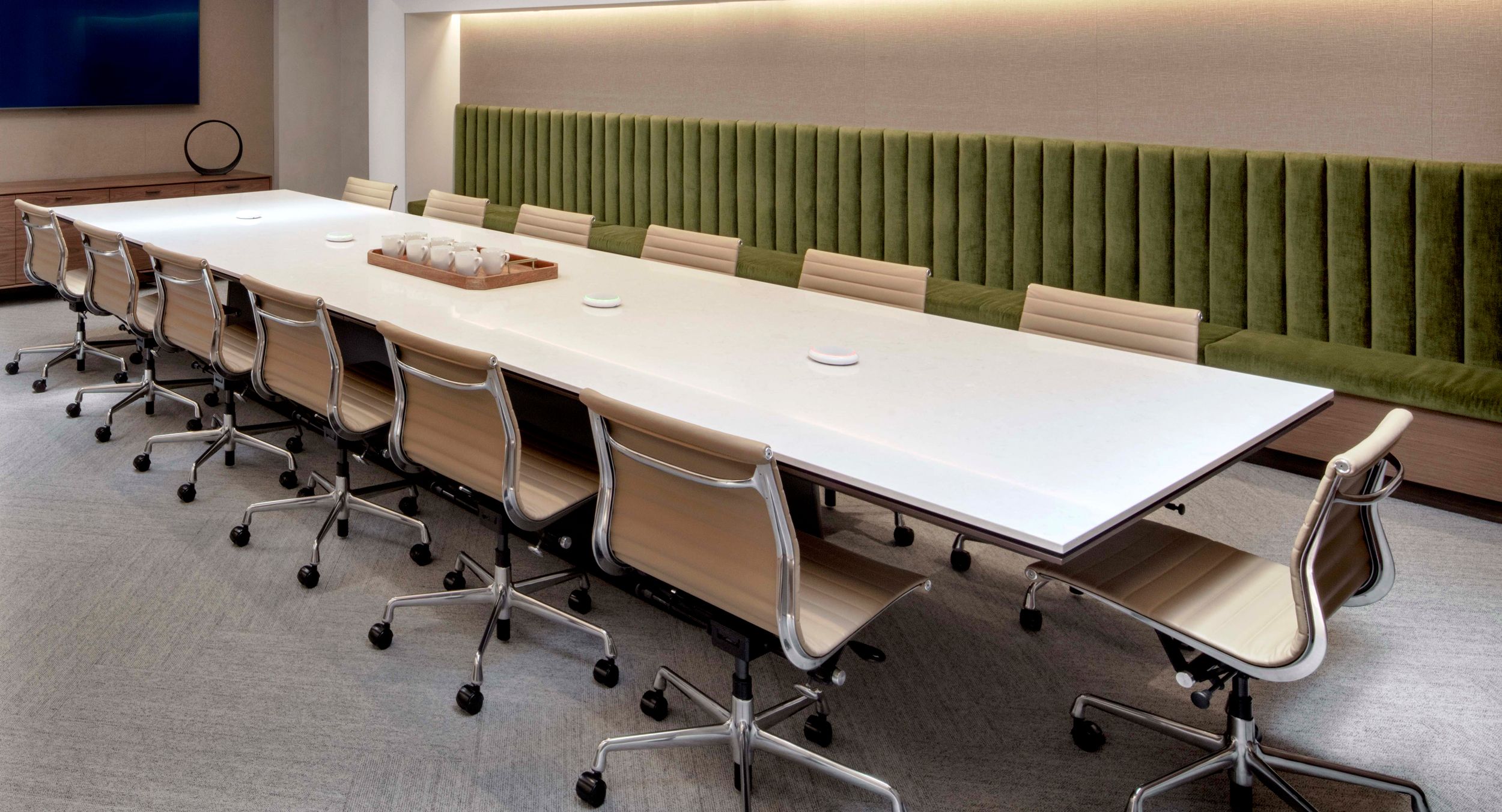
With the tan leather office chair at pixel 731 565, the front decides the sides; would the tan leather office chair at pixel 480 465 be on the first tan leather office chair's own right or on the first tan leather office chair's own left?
on the first tan leather office chair's own left

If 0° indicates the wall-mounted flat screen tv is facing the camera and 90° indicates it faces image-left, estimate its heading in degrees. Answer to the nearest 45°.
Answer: approximately 0°

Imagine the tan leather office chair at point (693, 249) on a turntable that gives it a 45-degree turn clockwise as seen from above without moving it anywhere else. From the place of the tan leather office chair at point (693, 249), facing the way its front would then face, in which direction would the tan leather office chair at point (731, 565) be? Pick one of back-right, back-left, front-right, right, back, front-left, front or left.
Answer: left

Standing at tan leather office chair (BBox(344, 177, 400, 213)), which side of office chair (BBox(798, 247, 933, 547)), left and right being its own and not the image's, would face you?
right

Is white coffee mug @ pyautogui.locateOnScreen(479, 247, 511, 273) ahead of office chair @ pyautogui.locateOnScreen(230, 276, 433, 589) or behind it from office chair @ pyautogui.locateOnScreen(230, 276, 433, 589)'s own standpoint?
ahead

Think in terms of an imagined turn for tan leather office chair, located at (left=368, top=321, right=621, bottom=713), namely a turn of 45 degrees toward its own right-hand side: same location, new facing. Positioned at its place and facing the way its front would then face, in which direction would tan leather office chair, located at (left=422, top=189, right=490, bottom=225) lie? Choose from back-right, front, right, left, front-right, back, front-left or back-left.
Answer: left

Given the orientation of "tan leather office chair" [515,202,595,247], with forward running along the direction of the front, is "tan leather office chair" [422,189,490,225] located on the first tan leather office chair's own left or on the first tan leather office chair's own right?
on the first tan leather office chair's own right

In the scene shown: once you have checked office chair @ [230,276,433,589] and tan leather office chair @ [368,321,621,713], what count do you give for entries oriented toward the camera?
0

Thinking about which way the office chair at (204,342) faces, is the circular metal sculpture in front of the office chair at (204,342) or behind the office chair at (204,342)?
in front

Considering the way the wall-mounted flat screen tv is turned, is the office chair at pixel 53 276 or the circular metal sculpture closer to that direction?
the office chair
